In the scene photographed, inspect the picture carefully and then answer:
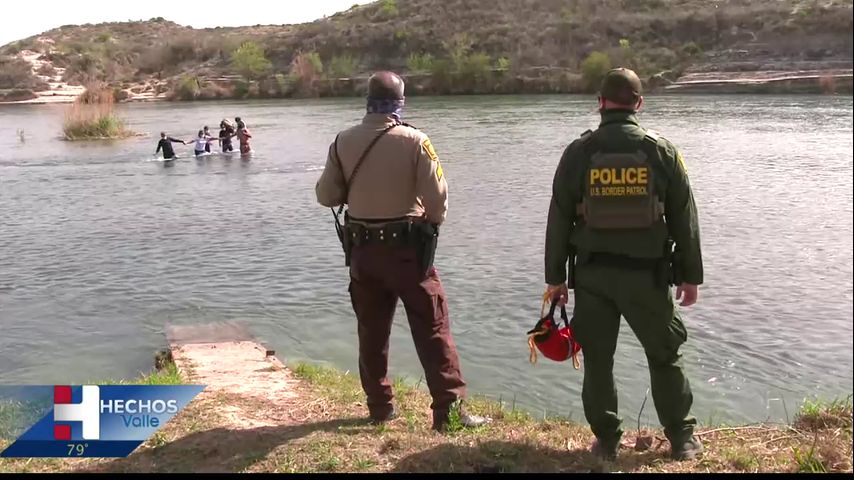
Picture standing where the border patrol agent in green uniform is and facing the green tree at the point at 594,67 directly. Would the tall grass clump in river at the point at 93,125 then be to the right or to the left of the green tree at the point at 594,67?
left

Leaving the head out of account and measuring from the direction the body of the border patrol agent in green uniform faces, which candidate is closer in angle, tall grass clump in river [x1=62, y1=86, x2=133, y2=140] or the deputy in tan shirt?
the tall grass clump in river

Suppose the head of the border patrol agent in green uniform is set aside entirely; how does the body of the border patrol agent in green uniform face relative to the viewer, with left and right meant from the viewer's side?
facing away from the viewer

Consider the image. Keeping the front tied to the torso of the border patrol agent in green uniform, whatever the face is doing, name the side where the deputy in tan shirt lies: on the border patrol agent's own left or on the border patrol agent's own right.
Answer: on the border patrol agent's own left

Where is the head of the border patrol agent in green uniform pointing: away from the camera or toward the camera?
away from the camera

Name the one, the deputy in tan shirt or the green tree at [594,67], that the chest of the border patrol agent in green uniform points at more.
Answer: the green tree

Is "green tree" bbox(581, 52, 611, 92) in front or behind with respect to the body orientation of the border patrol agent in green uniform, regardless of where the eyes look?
in front

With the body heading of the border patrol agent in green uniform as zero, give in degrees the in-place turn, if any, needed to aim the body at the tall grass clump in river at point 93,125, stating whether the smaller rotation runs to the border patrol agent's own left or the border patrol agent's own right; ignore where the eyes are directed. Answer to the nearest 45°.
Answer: approximately 45° to the border patrol agent's own left

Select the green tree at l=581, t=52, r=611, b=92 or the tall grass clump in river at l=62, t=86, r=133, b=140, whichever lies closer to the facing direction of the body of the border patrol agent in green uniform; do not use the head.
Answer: the green tree
